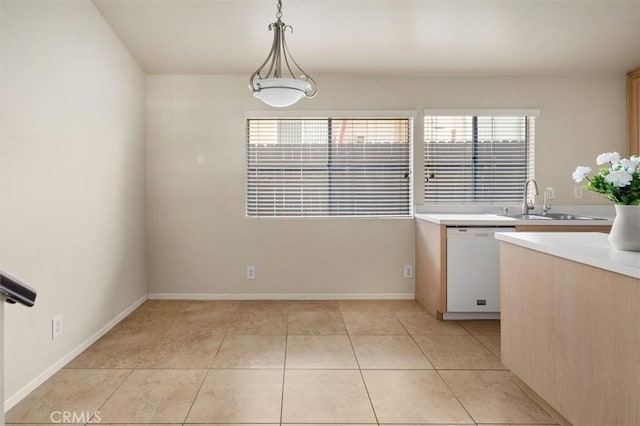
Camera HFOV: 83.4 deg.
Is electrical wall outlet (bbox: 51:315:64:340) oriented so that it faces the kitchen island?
yes

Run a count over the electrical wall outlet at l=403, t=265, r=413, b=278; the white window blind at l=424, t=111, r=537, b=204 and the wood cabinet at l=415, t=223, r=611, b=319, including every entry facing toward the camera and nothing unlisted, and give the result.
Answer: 3

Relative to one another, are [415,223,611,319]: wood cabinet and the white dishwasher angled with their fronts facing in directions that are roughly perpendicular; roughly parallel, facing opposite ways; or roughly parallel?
roughly parallel

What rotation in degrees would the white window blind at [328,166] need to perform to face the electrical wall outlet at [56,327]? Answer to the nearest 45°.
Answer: approximately 45° to its right

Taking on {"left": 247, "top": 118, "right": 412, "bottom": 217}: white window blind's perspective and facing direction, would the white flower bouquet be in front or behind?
in front

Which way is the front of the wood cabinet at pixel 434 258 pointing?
toward the camera

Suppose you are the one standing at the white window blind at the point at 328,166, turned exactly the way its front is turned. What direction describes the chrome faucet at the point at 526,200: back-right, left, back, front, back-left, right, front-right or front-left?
left

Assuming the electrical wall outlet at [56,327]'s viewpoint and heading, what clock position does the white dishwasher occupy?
The white dishwasher is roughly at 11 o'clock from the electrical wall outlet.

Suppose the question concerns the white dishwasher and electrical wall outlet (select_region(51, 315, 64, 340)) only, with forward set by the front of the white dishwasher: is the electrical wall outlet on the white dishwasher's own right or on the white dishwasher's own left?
on the white dishwasher's own right

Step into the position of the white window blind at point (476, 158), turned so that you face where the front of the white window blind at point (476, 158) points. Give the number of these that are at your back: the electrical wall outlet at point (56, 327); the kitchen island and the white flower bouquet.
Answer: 0

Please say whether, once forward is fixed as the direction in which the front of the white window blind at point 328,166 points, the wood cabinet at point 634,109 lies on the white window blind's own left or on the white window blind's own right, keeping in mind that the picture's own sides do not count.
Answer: on the white window blind's own left

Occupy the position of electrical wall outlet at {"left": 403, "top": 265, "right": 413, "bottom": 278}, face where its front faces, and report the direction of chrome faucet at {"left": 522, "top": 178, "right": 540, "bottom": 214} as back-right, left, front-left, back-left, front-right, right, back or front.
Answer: left

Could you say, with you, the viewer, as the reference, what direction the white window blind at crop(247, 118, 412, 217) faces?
facing the viewer

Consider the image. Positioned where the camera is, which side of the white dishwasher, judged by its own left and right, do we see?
front

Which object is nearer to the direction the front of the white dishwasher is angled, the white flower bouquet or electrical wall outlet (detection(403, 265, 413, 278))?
the white flower bouquet

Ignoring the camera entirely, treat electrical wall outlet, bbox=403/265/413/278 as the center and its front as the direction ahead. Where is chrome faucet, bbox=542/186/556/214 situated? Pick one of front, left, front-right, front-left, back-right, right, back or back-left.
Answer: left

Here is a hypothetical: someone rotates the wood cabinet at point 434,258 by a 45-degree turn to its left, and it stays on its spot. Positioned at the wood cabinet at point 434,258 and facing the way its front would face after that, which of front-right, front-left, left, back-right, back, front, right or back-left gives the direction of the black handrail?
front-right

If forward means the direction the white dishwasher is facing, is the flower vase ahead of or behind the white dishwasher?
ahead
